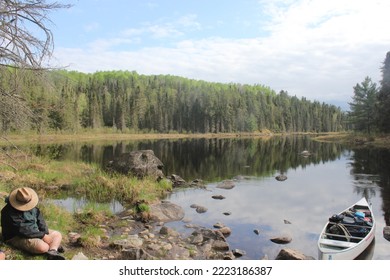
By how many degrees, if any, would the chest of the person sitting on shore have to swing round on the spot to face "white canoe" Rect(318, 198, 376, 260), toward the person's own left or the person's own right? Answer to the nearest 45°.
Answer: approximately 45° to the person's own left

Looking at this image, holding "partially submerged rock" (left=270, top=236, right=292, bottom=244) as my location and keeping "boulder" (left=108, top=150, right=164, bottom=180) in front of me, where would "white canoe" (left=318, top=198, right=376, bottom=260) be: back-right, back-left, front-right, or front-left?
back-right

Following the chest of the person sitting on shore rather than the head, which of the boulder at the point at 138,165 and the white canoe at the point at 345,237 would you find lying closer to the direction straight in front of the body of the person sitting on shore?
the white canoe

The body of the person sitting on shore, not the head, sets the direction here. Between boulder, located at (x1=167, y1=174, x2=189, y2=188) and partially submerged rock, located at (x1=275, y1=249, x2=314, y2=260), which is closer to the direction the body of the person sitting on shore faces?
the partially submerged rock

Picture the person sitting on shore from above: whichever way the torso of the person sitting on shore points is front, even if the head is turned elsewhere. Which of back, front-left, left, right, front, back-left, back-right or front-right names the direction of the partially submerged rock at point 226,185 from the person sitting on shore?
left

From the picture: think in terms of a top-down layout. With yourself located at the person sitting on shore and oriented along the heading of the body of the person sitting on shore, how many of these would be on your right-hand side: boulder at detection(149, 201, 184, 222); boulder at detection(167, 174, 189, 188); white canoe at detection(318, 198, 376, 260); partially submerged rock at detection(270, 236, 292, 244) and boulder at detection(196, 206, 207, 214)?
0

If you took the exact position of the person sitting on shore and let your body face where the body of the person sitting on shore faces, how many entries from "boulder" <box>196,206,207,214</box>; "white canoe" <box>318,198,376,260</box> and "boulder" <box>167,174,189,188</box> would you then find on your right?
0

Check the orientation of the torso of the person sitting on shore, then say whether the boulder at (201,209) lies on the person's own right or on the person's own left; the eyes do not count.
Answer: on the person's own left

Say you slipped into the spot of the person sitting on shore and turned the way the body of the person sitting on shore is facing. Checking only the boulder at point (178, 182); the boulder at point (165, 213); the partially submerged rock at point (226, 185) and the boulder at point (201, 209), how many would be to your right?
0

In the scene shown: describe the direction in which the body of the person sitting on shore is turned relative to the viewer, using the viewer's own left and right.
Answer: facing the viewer and to the right of the viewer

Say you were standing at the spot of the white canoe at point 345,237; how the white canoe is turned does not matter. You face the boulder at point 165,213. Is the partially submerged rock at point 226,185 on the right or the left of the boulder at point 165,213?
right

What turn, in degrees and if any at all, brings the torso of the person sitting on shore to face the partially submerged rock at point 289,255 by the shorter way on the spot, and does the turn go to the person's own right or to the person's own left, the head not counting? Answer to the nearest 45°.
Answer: approximately 45° to the person's own left
